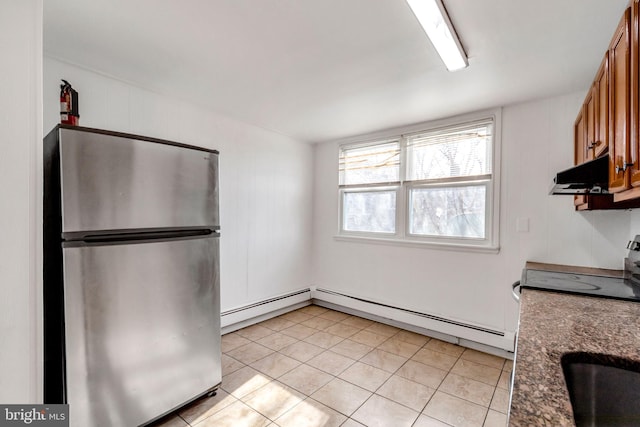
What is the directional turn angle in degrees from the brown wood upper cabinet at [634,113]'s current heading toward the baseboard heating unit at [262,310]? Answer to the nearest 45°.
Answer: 0° — it already faces it

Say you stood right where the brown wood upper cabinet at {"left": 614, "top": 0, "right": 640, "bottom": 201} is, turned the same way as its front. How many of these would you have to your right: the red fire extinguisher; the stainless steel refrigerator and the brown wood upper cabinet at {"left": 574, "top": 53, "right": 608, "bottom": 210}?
1

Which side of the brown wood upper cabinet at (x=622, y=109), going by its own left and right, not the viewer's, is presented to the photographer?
left

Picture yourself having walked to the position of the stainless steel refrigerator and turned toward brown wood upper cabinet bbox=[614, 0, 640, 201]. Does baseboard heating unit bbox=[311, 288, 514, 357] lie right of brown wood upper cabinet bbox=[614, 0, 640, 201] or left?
left

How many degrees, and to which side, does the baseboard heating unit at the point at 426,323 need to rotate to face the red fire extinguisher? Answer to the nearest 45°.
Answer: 0° — it already faces it

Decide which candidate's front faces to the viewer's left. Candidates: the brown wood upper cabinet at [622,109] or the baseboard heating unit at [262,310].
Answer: the brown wood upper cabinet

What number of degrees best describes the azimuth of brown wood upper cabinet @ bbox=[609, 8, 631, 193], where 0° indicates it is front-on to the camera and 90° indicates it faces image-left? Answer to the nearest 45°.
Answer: approximately 90°

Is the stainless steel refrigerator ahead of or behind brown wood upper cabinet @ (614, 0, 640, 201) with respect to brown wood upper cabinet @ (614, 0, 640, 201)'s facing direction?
ahead

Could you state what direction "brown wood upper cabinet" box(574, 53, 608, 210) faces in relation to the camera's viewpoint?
facing to the left of the viewer
